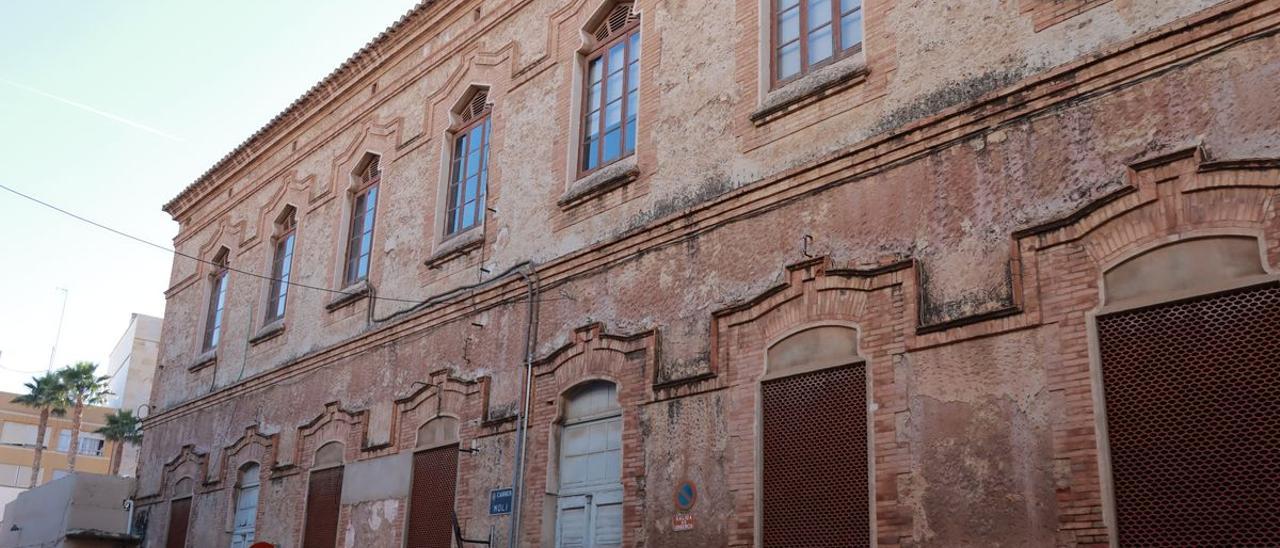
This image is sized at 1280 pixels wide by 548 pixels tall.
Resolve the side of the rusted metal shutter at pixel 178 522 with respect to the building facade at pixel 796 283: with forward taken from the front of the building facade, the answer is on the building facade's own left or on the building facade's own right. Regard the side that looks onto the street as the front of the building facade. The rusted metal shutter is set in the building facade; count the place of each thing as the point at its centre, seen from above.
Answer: on the building facade's own right

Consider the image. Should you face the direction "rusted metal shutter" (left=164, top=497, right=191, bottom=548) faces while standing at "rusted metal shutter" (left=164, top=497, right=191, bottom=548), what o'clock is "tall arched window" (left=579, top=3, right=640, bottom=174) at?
The tall arched window is roughly at 10 o'clock from the rusted metal shutter.

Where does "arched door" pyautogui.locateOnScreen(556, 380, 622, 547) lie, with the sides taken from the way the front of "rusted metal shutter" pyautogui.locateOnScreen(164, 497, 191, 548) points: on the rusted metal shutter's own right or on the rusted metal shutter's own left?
on the rusted metal shutter's own left

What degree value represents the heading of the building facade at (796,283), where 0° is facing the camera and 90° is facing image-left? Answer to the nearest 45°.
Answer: approximately 45°

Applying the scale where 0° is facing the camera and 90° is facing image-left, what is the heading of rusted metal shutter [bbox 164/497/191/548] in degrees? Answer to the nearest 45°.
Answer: approximately 45°
